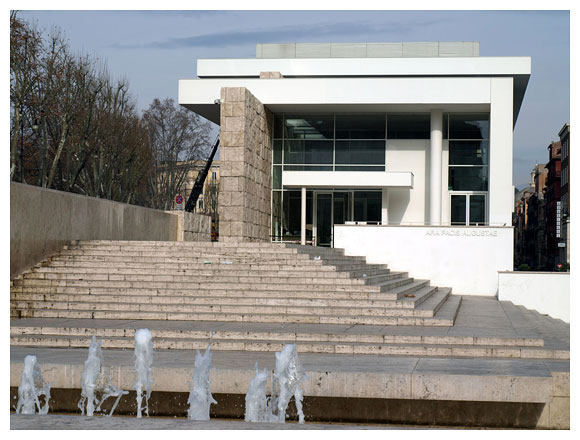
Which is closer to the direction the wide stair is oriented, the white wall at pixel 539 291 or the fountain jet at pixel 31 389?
the fountain jet

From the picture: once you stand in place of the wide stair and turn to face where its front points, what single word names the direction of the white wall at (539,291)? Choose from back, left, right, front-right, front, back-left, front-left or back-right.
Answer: back-left

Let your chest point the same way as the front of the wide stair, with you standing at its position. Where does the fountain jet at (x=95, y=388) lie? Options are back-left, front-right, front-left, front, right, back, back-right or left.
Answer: front

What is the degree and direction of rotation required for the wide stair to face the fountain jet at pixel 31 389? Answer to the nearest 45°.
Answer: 0° — it already faces it

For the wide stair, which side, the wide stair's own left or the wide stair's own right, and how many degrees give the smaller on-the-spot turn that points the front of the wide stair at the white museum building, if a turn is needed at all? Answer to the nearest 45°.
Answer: approximately 180°

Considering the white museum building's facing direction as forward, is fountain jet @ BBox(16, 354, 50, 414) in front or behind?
in front

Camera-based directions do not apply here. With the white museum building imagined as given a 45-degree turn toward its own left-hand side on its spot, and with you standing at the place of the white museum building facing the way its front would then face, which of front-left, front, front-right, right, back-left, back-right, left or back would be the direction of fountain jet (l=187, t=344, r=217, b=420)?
front-right

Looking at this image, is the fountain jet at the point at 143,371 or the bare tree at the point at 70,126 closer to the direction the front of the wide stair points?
the fountain jet

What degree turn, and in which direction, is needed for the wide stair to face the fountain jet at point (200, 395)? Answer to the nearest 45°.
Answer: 0° — it already faces it

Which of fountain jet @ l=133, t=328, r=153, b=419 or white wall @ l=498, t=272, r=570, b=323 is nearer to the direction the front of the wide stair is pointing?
the fountain jet

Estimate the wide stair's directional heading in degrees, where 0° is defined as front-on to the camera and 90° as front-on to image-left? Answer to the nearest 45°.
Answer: approximately 0°

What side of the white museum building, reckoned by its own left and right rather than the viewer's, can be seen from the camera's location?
front

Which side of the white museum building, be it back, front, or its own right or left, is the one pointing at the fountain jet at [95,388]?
front

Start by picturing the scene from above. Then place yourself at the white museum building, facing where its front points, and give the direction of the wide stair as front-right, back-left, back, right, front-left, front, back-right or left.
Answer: front
